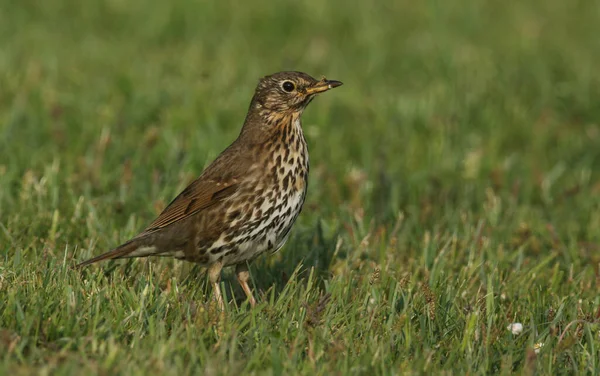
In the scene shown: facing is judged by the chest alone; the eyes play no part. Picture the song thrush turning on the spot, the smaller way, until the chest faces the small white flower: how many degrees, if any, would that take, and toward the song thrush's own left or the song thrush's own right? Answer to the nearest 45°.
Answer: approximately 45° to the song thrush's own right

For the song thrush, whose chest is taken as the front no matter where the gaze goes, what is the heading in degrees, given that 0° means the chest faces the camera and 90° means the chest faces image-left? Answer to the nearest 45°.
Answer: approximately 270°
